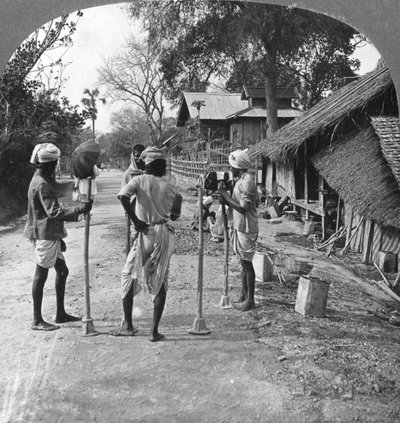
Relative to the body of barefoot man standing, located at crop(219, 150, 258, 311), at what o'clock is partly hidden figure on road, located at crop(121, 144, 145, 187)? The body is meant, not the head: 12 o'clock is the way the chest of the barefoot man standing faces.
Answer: The partly hidden figure on road is roughly at 1 o'clock from the barefoot man standing.

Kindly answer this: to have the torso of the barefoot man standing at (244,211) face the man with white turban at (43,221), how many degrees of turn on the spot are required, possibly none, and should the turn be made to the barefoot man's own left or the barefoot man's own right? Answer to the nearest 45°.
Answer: approximately 45° to the barefoot man's own left

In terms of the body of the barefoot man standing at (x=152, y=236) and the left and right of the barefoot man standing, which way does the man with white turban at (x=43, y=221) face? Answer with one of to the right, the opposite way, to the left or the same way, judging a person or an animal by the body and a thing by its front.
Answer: to the right

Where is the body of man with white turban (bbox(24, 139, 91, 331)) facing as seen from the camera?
to the viewer's right

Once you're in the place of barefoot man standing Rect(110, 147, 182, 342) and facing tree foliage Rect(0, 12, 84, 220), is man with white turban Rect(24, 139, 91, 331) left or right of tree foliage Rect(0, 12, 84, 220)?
left

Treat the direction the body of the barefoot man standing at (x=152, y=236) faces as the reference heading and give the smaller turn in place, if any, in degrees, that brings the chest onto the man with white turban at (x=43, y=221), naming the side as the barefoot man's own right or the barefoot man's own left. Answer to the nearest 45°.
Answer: approximately 90° to the barefoot man's own left

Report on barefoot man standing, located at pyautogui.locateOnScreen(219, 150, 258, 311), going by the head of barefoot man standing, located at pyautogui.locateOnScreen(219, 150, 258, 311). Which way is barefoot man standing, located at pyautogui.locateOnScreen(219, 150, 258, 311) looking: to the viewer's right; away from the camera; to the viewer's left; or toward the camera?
to the viewer's left

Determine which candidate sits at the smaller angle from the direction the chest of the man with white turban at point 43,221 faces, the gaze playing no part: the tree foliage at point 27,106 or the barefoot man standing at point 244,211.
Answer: the barefoot man standing

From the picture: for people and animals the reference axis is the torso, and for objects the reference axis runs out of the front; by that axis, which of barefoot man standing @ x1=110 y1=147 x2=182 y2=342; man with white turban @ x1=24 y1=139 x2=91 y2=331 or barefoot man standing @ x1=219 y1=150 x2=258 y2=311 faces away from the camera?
barefoot man standing @ x1=110 y1=147 x2=182 y2=342

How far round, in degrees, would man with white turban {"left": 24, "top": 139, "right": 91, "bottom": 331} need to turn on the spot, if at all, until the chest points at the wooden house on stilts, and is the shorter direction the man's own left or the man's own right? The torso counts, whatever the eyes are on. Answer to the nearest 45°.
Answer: approximately 45° to the man's own left

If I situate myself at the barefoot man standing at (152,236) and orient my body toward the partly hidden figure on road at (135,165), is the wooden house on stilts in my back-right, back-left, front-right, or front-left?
front-right

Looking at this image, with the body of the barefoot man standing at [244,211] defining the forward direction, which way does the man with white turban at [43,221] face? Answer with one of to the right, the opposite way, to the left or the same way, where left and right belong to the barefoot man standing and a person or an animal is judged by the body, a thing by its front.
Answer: the opposite way

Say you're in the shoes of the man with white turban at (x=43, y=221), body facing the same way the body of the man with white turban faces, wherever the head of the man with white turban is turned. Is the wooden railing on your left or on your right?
on your left

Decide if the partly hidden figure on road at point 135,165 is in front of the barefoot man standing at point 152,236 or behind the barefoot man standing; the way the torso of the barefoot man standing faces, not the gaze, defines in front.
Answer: in front

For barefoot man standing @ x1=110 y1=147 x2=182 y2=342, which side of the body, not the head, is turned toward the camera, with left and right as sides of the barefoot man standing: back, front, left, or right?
back

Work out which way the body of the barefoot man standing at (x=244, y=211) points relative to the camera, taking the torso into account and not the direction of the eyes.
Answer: to the viewer's left

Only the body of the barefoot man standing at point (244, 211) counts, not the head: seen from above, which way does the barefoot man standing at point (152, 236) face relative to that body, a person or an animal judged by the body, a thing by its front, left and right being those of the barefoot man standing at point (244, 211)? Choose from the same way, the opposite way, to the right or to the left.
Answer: to the right
